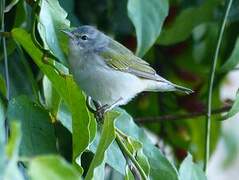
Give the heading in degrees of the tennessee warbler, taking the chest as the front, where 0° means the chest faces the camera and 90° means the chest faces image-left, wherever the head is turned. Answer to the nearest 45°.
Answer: approximately 90°

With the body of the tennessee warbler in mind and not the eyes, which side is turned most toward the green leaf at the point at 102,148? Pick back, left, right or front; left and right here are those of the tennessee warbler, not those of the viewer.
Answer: left

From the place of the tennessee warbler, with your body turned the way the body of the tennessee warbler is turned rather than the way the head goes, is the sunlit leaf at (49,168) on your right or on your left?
on your left

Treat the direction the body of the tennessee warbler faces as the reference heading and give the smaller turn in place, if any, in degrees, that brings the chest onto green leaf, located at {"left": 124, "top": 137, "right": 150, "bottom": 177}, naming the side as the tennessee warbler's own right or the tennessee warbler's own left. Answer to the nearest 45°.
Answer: approximately 90° to the tennessee warbler's own left

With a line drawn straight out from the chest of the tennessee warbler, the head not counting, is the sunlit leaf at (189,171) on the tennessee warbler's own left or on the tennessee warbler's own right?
on the tennessee warbler's own left

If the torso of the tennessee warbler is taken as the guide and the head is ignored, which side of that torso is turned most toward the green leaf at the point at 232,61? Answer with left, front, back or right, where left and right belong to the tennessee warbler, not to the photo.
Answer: back

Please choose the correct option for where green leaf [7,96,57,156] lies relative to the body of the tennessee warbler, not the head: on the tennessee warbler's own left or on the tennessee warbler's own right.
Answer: on the tennessee warbler's own left

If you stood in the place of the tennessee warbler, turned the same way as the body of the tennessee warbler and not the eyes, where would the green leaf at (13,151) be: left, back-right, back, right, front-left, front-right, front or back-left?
left
